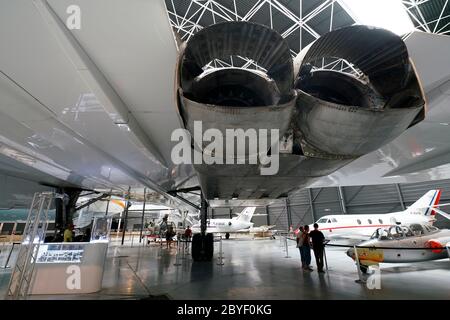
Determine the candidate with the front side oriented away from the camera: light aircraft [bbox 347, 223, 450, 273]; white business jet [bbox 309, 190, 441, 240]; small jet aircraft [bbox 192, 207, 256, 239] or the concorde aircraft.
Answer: the concorde aircraft

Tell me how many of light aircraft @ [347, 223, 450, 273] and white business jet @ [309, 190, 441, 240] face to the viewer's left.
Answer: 2

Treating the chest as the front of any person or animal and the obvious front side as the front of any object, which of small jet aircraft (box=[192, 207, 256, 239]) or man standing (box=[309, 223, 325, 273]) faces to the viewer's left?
the small jet aircraft

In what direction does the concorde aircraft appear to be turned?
away from the camera

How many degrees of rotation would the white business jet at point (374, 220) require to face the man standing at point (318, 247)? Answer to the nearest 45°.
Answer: approximately 90° to its left

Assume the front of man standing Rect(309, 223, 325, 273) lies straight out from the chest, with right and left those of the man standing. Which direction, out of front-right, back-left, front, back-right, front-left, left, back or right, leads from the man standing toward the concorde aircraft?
back

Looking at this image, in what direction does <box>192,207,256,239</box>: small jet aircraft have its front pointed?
to the viewer's left

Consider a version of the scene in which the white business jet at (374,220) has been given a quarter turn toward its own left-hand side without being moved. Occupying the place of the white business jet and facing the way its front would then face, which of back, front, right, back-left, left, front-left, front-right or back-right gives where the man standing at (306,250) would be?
front

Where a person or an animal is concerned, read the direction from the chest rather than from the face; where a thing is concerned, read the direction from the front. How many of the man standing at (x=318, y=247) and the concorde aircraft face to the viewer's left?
0

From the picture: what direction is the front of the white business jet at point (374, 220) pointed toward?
to the viewer's left

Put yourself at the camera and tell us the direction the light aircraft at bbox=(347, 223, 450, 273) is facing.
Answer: facing to the left of the viewer
